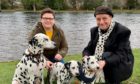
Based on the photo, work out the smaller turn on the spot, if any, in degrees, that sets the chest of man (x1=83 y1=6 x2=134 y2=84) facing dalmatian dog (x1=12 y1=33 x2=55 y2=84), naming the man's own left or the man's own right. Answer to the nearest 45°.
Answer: approximately 45° to the man's own right

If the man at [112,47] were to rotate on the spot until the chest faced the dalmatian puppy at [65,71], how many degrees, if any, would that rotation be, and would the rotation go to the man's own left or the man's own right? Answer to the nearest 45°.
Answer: approximately 45° to the man's own right

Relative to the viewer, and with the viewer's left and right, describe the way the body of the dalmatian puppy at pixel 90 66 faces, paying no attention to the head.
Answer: facing the viewer and to the right of the viewer

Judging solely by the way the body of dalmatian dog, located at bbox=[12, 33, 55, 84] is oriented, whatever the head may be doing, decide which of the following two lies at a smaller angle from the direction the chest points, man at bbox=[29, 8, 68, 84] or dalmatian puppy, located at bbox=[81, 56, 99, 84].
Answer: the dalmatian puppy

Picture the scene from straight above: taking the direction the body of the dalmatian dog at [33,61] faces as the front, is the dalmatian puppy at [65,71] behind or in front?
in front

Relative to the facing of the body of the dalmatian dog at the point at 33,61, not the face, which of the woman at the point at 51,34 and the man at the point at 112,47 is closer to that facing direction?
the man
